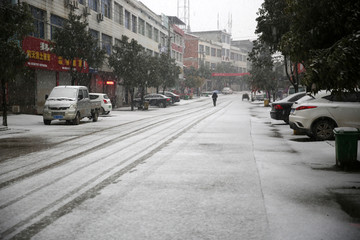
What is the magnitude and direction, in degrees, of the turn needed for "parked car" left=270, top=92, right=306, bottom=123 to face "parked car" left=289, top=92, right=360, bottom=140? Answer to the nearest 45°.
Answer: approximately 135° to its right

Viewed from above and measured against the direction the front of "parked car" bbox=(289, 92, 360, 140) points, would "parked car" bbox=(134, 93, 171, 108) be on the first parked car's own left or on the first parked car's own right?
on the first parked car's own left

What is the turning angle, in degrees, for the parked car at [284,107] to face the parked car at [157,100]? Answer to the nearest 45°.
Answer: approximately 90° to its left

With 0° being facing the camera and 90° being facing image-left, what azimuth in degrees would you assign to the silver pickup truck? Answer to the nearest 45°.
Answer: approximately 45°

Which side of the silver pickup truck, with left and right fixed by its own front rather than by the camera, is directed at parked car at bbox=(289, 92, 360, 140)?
left

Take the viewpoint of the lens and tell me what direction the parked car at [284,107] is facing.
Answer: facing away from the viewer and to the right of the viewer
